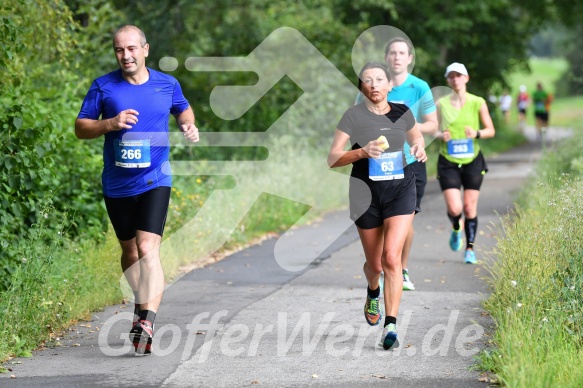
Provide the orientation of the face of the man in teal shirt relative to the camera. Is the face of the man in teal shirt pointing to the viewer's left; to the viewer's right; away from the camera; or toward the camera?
toward the camera

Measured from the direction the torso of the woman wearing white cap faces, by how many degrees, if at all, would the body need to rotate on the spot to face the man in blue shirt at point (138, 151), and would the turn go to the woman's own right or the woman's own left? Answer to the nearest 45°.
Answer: approximately 45° to the woman's own right

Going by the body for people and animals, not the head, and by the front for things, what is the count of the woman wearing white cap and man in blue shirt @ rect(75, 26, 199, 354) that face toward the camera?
2

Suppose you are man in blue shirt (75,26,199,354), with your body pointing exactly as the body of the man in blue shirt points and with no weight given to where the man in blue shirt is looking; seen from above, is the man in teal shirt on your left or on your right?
on your left

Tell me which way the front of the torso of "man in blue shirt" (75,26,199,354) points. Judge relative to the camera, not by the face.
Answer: toward the camera

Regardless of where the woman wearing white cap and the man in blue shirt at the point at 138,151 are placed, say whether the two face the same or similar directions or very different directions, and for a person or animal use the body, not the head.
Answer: same or similar directions

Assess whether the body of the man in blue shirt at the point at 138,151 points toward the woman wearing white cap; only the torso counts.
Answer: no
